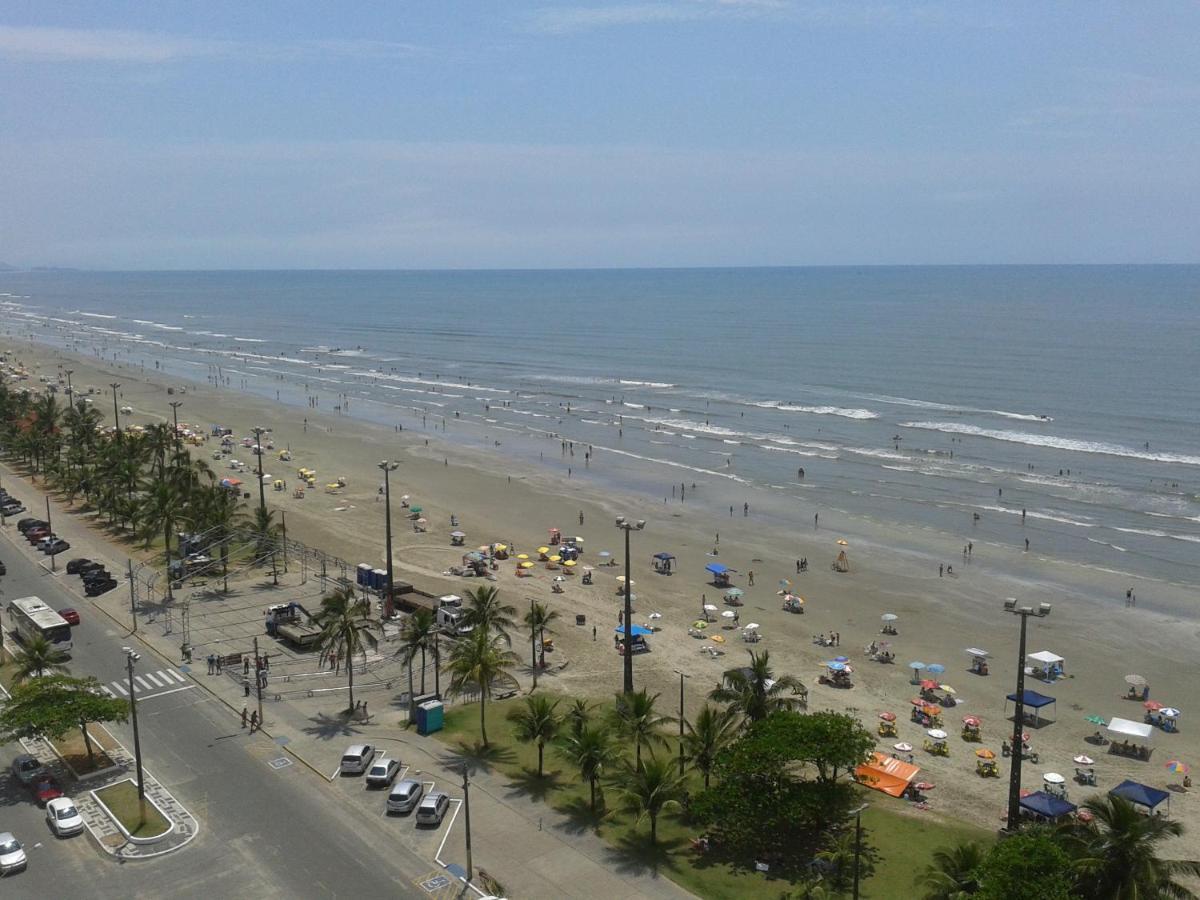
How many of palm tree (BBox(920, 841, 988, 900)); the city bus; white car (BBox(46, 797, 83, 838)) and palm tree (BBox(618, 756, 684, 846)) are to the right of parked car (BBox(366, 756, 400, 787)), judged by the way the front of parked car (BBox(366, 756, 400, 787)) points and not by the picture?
2

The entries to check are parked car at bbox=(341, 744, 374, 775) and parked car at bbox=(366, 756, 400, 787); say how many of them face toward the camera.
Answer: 0

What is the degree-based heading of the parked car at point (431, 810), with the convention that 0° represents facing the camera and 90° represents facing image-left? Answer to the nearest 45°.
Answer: approximately 225°

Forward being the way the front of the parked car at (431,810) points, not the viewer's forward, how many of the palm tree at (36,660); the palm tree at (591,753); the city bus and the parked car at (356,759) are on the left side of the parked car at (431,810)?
3

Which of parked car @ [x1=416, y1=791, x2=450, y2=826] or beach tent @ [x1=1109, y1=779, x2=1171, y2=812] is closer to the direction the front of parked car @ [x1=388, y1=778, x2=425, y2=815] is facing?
the beach tent

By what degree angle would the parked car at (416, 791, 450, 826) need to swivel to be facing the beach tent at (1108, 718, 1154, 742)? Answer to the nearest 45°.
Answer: approximately 45° to its right

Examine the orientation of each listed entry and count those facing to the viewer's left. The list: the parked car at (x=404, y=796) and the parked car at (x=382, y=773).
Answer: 0

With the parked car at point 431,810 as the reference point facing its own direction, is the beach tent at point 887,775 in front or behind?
in front

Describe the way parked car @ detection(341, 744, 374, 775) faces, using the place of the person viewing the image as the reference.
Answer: facing away from the viewer and to the right of the viewer

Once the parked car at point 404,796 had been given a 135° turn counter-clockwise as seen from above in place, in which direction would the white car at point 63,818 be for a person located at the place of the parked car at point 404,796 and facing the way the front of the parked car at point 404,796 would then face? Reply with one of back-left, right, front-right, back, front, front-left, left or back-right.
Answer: front

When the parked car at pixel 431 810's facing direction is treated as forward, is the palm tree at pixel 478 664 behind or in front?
in front

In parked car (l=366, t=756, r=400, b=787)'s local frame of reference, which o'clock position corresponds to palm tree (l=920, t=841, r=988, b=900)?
The palm tree is roughly at 3 o'clock from the parked car.

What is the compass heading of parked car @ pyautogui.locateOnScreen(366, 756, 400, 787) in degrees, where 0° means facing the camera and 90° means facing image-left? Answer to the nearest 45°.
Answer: approximately 225°

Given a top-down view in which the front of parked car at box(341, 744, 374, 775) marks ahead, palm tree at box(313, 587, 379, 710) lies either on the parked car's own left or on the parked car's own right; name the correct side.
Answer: on the parked car's own left

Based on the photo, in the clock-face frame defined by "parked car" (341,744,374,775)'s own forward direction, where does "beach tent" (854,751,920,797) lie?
The beach tent is roughly at 2 o'clock from the parked car.

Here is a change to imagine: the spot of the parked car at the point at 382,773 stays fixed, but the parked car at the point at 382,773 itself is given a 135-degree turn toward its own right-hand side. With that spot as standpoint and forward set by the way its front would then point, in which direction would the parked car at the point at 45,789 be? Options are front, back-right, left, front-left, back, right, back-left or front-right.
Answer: right
